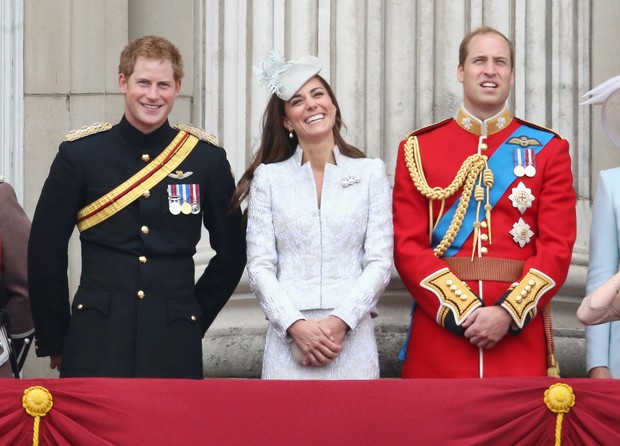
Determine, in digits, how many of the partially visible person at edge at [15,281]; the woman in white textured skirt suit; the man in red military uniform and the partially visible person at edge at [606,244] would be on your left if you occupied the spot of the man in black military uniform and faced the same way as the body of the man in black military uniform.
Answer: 3

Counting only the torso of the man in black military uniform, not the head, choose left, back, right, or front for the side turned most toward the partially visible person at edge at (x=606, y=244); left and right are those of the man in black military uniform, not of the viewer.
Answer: left

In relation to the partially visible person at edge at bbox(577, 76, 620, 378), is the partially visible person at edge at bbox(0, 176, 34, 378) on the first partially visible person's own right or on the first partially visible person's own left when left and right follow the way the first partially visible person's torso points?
on the first partially visible person's own right

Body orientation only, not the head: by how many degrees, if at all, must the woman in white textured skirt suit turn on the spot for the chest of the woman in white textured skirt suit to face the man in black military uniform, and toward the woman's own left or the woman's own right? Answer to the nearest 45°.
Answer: approximately 90° to the woman's own right

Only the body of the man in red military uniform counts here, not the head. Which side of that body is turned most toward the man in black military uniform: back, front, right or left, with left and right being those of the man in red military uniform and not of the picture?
right

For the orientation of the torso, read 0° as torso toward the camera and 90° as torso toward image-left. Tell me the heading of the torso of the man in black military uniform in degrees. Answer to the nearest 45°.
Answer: approximately 0°

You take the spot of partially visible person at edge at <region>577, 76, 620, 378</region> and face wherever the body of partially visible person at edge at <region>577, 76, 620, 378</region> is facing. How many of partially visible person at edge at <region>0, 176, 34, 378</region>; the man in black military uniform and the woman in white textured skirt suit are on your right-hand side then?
3

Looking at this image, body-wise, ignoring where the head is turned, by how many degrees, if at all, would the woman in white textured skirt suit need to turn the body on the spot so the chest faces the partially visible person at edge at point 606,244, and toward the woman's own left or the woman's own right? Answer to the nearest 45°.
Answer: approximately 90° to the woman's own left

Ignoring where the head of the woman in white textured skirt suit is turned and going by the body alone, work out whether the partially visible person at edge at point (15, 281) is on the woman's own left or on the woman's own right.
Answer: on the woman's own right

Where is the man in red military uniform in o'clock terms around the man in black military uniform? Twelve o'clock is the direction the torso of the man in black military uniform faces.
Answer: The man in red military uniform is roughly at 9 o'clock from the man in black military uniform.

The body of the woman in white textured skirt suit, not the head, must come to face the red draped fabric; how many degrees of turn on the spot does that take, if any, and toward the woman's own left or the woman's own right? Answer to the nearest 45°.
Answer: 0° — they already face it
